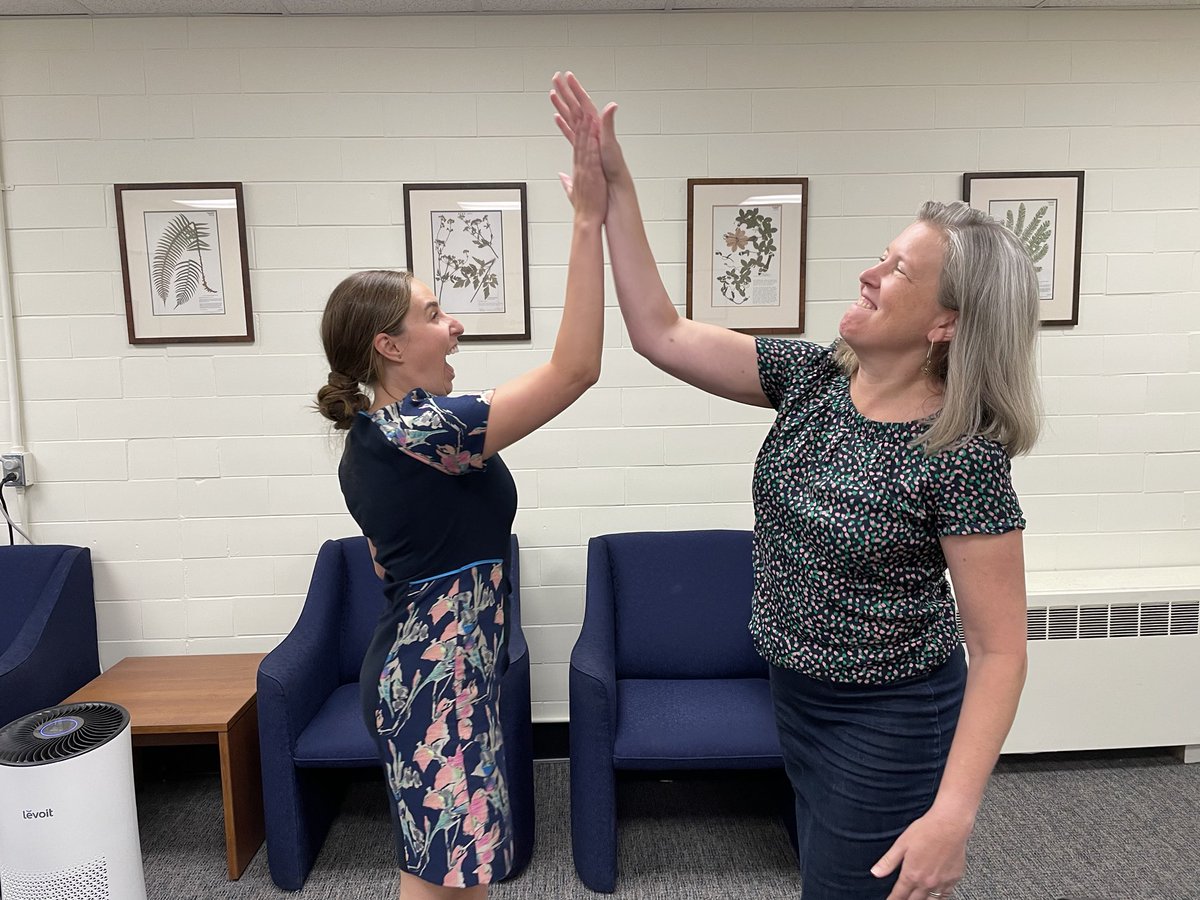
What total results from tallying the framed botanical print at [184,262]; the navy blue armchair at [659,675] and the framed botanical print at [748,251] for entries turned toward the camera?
3

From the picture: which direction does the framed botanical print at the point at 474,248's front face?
toward the camera

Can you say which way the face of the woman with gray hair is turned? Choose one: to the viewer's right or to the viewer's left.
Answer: to the viewer's left

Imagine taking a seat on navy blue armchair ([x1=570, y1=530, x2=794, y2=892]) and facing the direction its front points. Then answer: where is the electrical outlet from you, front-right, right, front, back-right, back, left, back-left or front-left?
right

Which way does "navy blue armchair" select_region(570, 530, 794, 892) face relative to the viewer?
toward the camera

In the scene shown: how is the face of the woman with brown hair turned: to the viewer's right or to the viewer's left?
to the viewer's right

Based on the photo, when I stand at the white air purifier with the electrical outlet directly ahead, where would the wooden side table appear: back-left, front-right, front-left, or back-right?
front-right

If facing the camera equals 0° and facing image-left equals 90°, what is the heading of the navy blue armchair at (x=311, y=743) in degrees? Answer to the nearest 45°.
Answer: approximately 0°

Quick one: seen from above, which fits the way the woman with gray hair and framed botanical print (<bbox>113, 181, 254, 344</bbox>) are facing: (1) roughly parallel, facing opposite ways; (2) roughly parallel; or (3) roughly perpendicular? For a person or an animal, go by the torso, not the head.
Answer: roughly perpendicular

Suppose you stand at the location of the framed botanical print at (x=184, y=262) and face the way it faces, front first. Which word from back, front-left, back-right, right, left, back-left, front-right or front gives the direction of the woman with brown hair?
front

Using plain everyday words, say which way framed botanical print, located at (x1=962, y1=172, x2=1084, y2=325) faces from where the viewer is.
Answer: facing the viewer

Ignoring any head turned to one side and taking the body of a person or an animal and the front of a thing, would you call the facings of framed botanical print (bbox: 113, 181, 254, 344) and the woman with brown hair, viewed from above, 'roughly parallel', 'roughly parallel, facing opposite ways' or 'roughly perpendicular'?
roughly perpendicular

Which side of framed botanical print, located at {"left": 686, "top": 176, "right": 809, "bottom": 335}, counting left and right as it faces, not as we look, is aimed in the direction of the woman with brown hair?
front

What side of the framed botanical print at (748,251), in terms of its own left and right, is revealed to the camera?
front

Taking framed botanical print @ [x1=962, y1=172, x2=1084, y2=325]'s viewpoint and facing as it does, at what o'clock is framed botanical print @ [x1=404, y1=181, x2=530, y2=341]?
framed botanical print @ [x1=404, y1=181, x2=530, y2=341] is roughly at 2 o'clock from framed botanical print @ [x1=962, y1=172, x2=1084, y2=325].

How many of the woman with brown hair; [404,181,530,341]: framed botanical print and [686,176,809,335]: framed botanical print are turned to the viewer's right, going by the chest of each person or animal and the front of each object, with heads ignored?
1

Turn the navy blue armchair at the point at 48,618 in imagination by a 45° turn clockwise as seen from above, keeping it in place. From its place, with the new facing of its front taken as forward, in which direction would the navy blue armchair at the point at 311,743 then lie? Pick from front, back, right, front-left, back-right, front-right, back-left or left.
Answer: back-left

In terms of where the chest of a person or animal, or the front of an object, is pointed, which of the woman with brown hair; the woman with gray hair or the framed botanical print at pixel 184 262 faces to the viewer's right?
the woman with brown hair
